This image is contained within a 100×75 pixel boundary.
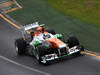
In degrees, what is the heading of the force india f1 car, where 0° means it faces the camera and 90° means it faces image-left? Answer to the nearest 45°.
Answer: approximately 315°
